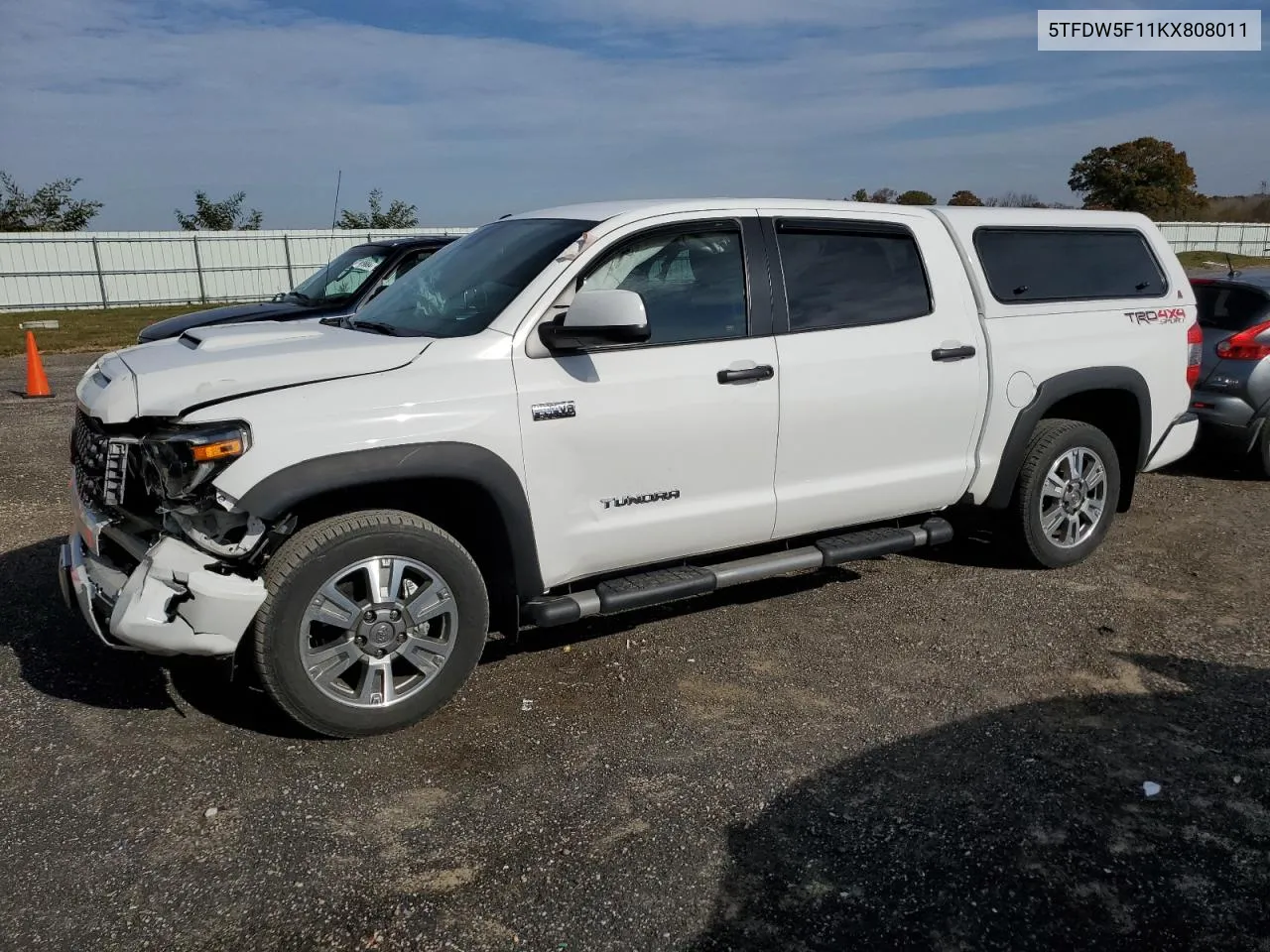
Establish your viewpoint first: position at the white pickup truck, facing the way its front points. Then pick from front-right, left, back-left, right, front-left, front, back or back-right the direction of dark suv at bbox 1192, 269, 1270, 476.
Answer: back

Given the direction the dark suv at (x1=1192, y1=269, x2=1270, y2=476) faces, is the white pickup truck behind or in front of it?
behind

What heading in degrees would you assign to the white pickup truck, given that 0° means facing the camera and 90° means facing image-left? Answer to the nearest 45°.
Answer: approximately 45°

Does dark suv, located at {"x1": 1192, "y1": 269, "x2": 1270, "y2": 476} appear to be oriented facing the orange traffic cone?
no

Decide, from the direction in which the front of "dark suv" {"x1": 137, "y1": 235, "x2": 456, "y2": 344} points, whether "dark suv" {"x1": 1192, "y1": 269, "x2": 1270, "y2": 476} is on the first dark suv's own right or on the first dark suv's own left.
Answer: on the first dark suv's own left

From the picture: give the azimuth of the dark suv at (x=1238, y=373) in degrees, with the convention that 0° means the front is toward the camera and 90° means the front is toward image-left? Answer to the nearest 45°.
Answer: approximately 225°

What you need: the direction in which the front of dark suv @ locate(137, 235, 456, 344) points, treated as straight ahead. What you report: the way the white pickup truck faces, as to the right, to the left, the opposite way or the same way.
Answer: the same way

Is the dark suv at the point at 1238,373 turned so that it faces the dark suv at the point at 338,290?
no

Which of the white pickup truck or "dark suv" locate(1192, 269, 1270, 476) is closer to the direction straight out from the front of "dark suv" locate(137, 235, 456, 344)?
the white pickup truck

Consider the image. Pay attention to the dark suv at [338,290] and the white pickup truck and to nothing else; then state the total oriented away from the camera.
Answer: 0
